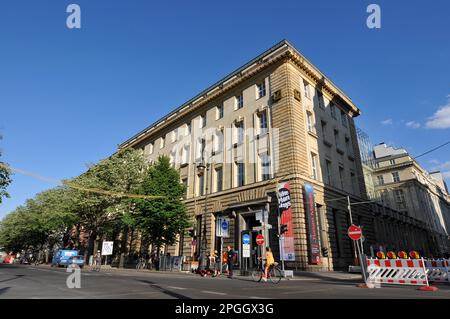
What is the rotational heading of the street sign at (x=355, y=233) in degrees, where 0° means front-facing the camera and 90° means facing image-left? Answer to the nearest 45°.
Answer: approximately 0°

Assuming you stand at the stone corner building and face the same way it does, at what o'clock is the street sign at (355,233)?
The street sign is roughly at 10 o'clock from the stone corner building.

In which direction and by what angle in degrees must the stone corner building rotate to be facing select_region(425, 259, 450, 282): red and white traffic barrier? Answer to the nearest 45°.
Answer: approximately 90° to its left

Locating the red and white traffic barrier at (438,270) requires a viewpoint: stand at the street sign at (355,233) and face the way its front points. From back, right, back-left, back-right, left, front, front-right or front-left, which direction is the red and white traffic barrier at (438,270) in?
back-left

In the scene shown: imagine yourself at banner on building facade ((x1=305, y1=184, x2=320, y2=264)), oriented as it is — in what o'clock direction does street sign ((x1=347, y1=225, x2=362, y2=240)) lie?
The street sign is roughly at 1 o'clock from the banner on building facade.

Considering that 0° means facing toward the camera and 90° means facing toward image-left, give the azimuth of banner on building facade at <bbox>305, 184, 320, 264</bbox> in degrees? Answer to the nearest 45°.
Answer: approximately 315°

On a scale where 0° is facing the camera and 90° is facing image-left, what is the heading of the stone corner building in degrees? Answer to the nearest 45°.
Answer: approximately 45°

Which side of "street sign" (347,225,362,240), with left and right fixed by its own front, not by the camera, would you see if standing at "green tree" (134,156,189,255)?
right

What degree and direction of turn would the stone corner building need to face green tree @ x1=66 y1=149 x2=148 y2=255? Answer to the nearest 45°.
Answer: approximately 45° to its right

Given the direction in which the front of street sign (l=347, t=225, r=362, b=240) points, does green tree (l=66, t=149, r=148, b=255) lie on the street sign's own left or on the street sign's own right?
on the street sign's own right

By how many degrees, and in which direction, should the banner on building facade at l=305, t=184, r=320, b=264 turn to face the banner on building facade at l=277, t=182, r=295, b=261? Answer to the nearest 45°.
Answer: approximately 135° to its right
